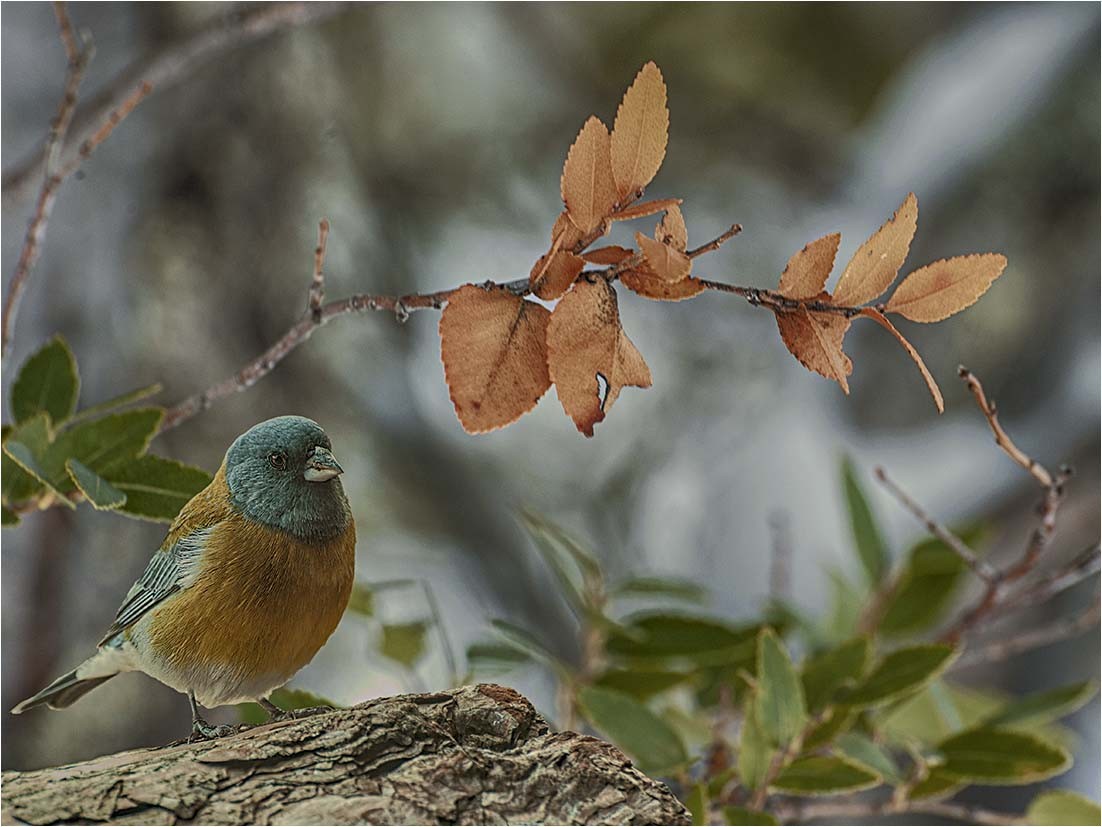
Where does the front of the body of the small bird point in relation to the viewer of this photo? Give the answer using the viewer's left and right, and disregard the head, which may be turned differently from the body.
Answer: facing the viewer and to the right of the viewer
